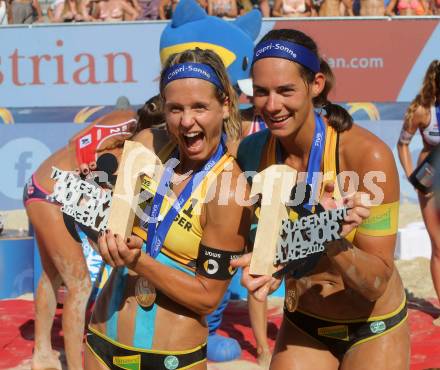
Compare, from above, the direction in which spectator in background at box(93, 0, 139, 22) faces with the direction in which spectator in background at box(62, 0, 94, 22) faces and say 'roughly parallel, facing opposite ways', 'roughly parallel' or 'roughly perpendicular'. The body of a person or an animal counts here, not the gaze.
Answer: roughly parallel

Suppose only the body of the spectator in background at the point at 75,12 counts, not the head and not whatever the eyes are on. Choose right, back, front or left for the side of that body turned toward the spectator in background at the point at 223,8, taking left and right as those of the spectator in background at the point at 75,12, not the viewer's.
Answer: left

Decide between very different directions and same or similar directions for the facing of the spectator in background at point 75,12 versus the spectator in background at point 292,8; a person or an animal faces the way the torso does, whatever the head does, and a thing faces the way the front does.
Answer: same or similar directions

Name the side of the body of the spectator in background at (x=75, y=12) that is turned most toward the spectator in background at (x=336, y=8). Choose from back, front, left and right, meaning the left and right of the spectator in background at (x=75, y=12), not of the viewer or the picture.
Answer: left

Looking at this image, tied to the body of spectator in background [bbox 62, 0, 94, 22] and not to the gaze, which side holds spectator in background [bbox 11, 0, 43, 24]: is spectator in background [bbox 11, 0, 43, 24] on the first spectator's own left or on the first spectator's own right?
on the first spectator's own right

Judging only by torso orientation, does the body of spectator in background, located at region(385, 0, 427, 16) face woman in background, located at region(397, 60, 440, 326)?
yes

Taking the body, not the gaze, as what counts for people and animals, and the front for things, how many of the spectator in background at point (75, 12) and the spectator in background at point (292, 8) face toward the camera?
2

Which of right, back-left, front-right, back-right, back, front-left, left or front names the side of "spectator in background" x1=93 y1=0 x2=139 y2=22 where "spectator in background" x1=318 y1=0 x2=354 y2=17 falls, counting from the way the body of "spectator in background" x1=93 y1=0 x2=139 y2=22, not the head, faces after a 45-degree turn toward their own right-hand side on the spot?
back-left

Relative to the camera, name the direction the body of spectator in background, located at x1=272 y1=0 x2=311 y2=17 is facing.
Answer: toward the camera

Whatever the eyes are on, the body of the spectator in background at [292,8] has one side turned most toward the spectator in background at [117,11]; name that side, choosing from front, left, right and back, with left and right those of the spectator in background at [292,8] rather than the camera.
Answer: right

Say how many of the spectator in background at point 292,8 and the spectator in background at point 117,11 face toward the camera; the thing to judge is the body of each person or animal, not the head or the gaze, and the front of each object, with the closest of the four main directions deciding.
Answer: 2

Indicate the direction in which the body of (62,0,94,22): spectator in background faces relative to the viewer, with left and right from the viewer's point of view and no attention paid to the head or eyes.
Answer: facing the viewer

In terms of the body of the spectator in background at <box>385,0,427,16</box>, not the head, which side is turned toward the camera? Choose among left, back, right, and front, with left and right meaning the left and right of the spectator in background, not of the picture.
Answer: front

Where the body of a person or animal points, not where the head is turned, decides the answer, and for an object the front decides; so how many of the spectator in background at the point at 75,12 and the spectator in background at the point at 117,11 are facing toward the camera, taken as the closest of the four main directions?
2

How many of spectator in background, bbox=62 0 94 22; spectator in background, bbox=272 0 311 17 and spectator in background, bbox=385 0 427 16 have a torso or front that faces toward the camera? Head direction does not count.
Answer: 3
